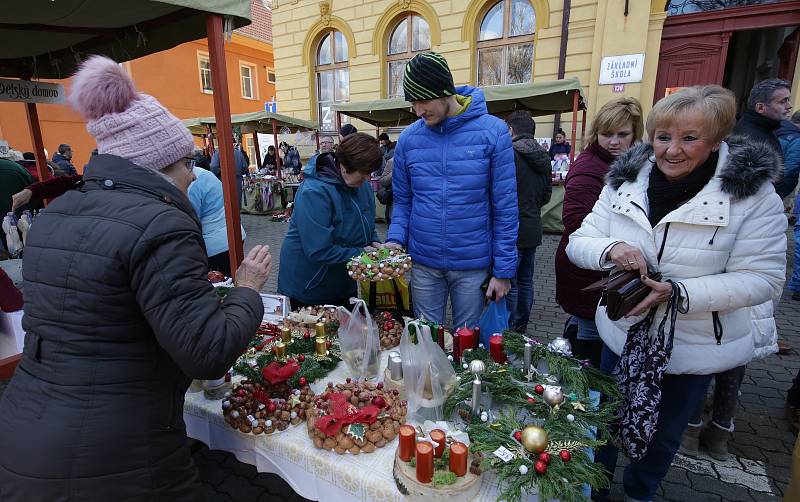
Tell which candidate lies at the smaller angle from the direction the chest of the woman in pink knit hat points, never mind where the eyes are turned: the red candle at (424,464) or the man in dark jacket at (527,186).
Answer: the man in dark jacket

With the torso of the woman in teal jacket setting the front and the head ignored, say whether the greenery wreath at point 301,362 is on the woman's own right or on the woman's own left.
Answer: on the woman's own right

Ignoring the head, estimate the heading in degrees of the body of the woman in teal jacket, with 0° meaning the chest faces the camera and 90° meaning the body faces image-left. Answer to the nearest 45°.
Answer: approximately 315°

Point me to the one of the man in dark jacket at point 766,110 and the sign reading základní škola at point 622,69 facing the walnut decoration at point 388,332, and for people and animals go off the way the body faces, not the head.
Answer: the sign reading základní škola

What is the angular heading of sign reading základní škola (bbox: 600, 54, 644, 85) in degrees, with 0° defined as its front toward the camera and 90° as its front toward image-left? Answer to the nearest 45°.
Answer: approximately 0°

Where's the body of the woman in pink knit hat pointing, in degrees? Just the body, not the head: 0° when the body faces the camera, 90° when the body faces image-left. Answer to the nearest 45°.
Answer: approximately 225°

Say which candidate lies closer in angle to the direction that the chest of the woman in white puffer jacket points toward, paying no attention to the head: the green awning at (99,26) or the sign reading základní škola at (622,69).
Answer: the green awning

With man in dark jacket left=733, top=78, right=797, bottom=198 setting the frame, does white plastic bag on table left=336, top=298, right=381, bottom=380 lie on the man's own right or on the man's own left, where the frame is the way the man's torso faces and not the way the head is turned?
on the man's own right
